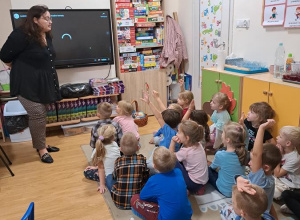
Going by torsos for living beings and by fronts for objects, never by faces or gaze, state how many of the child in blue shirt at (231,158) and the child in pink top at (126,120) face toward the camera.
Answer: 0

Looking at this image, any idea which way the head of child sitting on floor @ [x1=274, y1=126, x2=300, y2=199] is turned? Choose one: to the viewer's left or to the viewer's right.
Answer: to the viewer's left

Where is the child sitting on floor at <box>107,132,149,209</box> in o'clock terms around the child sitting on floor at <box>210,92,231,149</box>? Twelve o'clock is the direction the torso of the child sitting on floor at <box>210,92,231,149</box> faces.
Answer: the child sitting on floor at <box>107,132,149,209</box> is roughly at 10 o'clock from the child sitting on floor at <box>210,92,231,149</box>.

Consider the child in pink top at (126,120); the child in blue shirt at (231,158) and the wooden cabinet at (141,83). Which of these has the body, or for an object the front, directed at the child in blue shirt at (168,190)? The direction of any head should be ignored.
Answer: the wooden cabinet

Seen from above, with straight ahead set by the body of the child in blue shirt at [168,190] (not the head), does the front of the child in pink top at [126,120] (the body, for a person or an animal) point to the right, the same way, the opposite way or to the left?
the same way

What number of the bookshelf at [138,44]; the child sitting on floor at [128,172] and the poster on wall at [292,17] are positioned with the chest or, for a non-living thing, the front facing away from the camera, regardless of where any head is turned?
1

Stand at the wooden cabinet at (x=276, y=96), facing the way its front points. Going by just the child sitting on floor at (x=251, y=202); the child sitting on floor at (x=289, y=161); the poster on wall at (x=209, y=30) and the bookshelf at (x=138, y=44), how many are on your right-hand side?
2

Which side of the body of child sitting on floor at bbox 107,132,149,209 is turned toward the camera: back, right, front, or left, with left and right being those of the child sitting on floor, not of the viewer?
back

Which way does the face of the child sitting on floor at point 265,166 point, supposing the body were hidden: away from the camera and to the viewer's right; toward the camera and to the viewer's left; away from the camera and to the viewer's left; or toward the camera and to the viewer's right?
away from the camera and to the viewer's left

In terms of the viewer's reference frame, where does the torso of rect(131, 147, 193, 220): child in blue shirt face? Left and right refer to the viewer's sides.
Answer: facing away from the viewer and to the left of the viewer

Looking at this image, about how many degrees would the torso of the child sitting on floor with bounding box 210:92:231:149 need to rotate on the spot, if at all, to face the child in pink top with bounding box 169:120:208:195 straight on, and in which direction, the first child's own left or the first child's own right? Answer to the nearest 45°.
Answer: approximately 90° to the first child's own left

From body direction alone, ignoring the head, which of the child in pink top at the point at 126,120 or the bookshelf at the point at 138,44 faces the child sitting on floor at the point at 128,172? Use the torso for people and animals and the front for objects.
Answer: the bookshelf

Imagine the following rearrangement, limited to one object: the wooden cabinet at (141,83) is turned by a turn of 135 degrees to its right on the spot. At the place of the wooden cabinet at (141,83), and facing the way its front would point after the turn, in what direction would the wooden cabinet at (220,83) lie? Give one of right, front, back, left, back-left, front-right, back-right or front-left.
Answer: back

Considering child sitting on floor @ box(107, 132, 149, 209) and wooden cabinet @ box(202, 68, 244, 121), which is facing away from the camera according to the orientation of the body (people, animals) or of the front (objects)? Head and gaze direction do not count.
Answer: the child sitting on floor

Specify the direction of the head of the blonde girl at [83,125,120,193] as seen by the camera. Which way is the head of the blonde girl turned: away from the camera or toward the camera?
away from the camera

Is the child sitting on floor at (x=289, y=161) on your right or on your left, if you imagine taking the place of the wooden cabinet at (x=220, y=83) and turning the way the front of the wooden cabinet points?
on your left

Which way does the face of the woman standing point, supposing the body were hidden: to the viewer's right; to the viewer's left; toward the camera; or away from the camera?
to the viewer's right

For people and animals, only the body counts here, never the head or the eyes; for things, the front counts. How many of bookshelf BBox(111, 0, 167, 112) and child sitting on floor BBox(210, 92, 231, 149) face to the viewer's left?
1

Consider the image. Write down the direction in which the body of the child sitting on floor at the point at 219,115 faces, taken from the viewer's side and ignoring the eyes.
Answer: to the viewer's left

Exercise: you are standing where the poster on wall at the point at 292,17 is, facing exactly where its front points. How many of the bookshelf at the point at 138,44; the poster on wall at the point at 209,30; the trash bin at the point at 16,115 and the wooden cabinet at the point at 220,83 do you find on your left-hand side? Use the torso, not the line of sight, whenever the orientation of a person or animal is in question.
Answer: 0

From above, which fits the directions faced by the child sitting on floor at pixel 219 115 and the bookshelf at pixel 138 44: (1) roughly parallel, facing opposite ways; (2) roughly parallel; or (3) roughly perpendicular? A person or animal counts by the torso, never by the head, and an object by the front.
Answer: roughly perpendicular
